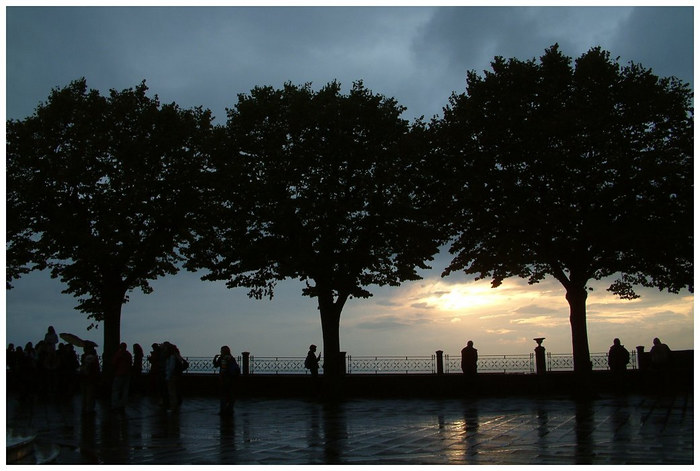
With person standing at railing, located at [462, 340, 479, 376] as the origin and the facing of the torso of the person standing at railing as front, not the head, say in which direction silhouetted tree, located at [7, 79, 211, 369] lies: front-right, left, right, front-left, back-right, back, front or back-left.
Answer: left

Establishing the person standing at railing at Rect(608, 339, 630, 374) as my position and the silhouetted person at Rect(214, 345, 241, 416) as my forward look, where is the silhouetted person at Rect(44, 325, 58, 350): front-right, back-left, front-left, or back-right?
front-right

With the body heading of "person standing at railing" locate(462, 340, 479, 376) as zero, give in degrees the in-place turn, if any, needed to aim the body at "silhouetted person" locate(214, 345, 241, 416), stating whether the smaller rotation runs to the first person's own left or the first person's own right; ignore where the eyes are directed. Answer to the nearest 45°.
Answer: approximately 135° to the first person's own left

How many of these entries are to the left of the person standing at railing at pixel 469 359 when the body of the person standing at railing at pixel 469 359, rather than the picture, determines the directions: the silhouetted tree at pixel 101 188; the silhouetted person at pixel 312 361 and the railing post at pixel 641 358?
2

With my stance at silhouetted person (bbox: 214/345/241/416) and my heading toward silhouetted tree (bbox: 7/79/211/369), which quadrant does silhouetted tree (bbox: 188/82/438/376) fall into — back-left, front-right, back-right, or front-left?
front-right

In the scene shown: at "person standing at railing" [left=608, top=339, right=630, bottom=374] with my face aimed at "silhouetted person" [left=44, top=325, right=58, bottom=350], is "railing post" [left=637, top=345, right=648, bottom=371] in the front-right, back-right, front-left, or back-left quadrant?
back-right

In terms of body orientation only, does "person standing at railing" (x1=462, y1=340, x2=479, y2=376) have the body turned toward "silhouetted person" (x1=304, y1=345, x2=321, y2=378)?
no

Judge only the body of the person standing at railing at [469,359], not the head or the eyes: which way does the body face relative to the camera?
away from the camera

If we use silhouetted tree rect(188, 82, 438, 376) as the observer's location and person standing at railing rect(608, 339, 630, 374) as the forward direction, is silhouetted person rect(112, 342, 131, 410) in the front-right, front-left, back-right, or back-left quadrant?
back-right

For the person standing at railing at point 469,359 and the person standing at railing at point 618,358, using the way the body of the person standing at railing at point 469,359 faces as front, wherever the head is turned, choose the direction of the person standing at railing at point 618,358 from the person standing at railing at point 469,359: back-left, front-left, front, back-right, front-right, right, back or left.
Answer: right

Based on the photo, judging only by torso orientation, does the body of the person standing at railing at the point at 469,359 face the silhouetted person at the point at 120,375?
no

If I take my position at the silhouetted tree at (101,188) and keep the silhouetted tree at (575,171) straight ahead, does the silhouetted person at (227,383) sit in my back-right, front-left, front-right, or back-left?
front-right

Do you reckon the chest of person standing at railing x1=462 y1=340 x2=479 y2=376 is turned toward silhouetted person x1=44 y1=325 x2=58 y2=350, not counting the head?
no

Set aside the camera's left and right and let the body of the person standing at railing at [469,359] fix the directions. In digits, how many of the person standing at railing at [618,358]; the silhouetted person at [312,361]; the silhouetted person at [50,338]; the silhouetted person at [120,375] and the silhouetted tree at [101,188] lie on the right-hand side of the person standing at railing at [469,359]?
1
